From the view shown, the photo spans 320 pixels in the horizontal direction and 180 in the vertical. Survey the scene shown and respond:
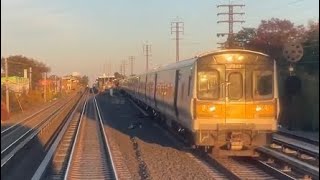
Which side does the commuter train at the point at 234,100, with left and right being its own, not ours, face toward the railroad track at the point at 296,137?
left

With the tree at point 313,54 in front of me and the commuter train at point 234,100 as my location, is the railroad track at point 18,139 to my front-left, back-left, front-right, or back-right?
back-right

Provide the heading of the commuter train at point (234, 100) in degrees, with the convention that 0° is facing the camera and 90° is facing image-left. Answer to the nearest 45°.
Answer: approximately 315°
